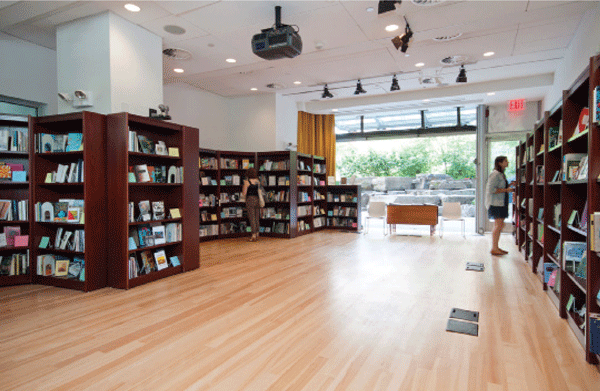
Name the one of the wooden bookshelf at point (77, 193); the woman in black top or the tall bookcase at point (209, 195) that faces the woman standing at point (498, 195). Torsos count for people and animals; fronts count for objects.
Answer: the tall bookcase

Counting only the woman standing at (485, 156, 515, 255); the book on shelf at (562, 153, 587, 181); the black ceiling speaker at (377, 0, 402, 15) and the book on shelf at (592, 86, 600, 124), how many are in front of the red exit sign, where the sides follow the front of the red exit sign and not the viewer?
4

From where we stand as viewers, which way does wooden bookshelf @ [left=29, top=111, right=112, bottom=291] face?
facing the viewer and to the left of the viewer

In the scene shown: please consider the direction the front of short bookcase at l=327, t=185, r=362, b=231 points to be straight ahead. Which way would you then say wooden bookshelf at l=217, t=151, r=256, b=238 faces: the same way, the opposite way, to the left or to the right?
the same way

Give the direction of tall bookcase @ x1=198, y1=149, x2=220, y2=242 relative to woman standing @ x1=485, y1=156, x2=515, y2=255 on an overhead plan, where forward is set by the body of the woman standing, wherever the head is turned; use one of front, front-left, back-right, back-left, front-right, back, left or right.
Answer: back

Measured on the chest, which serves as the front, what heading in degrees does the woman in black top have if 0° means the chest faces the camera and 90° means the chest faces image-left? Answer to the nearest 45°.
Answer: approximately 180°

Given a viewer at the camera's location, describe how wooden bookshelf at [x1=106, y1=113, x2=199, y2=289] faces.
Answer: facing the viewer and to the right of the viewer

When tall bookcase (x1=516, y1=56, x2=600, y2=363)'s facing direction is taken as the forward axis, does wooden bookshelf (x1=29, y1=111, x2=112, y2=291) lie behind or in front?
in front

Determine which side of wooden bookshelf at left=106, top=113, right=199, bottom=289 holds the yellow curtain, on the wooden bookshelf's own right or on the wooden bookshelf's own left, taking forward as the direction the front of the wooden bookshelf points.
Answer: on the wooden bookshelf's own left

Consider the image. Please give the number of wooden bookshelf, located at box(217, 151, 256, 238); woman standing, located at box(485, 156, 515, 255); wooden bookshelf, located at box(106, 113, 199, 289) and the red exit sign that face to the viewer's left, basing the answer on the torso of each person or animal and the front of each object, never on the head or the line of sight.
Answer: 0

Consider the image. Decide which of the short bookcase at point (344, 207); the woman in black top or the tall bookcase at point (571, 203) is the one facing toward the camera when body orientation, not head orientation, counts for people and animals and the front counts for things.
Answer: the short bookcase at point (344, 207)

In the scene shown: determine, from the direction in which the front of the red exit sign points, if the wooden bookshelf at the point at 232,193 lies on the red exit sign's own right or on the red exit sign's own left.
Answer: on the red exit sign's own right

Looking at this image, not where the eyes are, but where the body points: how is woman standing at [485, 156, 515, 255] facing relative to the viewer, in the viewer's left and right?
facing to the right of the viewer

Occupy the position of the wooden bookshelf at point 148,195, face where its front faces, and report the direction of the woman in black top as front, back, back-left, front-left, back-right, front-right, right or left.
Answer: left

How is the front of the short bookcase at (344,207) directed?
toward the camera

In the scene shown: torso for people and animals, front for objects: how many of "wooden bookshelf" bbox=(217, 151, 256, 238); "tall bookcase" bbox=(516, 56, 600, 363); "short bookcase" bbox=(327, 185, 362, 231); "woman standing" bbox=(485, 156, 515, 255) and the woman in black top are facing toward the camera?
2

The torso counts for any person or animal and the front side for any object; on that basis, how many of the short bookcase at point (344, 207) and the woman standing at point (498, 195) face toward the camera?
1

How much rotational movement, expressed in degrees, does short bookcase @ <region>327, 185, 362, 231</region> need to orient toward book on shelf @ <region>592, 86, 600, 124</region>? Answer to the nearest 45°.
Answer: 0° — it already faces it
